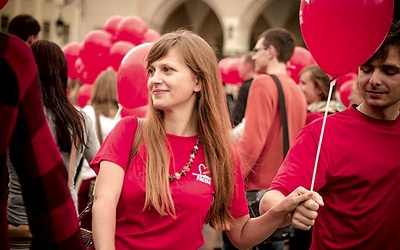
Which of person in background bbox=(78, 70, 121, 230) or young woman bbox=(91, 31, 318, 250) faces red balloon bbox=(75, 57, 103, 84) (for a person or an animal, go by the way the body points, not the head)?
the person in background

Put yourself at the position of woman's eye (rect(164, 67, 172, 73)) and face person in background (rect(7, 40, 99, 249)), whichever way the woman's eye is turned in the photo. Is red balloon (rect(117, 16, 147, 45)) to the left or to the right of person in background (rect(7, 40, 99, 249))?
right

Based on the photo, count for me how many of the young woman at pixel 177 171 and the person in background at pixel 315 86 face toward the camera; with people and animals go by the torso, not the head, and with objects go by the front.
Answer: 1

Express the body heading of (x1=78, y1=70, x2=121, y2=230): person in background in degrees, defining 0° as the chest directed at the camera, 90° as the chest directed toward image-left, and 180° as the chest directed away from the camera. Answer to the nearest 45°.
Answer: approximately 180°

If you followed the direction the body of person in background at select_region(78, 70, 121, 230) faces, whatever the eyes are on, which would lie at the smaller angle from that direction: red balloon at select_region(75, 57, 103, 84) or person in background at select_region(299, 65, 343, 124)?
the red balloon

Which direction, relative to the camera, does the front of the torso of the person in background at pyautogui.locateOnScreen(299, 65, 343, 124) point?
to the viewer's left

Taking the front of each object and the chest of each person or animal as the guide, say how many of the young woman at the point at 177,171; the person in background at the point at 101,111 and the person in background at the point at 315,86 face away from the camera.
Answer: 1

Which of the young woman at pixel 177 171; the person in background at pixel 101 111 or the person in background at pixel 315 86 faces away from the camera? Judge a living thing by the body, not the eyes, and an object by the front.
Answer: the person in background at pixel 101 111

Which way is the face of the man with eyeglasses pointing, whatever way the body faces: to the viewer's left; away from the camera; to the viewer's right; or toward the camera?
to the viewer's left

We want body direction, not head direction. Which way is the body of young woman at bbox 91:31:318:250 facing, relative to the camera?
toward the camera

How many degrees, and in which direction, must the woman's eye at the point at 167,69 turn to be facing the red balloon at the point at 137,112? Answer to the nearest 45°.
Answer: approximately 135° to its right

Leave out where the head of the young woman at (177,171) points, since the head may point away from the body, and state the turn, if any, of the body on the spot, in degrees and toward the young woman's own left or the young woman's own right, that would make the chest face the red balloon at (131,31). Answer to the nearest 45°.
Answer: approximately 180°

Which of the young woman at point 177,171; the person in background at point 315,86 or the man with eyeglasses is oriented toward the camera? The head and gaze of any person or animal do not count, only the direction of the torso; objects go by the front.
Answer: the young woman

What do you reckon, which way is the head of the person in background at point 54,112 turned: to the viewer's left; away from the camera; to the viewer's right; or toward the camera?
away from the camera

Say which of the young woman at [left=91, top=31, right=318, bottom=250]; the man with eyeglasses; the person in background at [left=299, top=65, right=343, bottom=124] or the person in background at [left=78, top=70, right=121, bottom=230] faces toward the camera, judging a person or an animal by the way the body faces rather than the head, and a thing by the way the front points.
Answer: the young woman

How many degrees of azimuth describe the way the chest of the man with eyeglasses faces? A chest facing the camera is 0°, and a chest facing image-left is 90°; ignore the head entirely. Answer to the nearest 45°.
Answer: approximately 135°

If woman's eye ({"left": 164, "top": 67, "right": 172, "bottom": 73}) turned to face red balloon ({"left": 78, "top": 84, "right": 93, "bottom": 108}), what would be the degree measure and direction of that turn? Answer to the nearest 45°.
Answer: approximately 135° to its right

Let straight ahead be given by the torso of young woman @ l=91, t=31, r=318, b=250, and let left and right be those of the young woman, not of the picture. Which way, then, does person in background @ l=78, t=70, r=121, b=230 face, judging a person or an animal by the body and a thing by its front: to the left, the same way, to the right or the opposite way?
the opposite way
